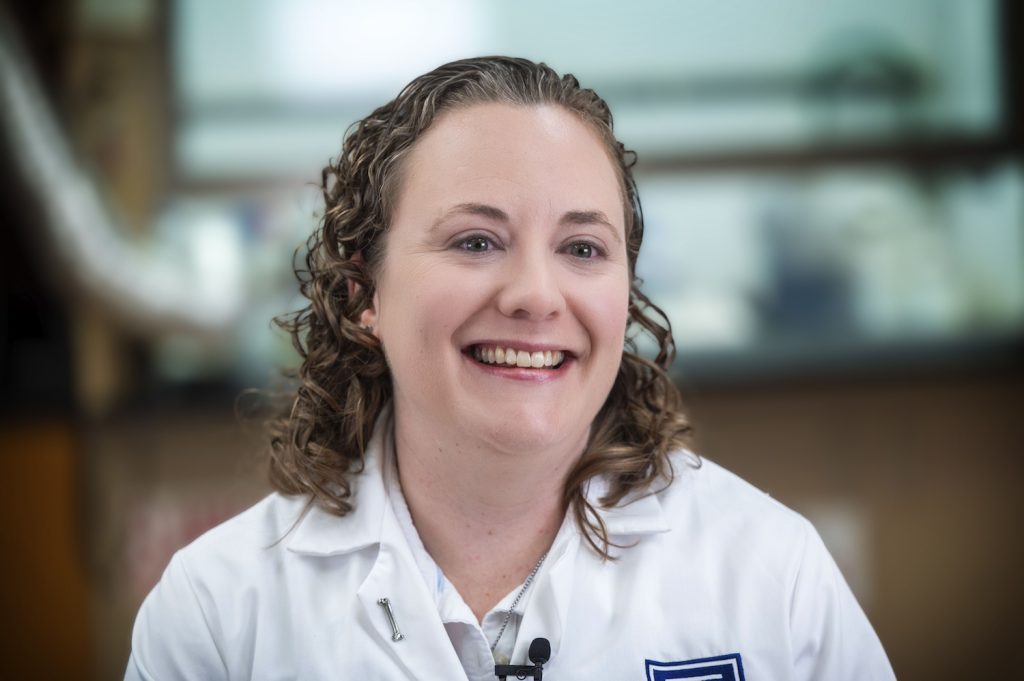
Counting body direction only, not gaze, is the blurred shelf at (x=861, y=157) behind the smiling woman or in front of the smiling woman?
behind

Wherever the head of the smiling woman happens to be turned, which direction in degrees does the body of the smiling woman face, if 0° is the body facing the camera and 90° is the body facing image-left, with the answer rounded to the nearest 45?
approximately 0°

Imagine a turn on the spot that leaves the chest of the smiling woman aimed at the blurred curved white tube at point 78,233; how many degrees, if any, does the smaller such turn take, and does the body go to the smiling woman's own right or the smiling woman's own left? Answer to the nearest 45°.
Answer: approximately 135° to the smiling woman's own right
